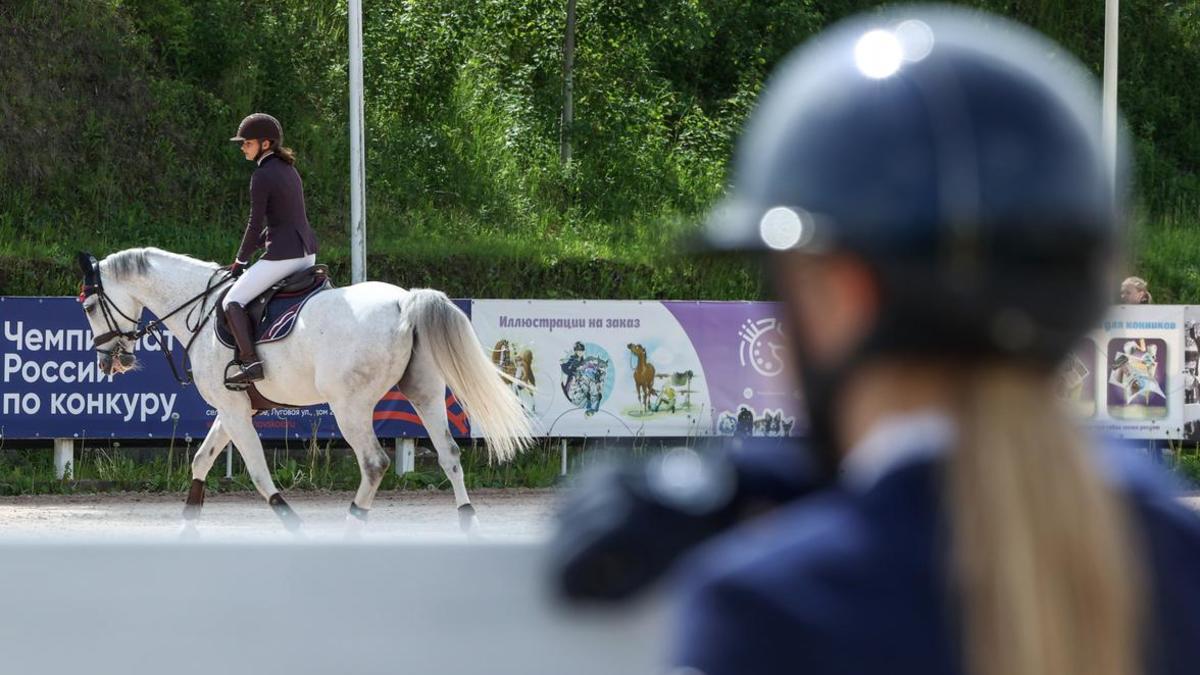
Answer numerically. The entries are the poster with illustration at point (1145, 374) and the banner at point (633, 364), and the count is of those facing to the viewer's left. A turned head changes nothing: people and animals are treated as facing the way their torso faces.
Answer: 0

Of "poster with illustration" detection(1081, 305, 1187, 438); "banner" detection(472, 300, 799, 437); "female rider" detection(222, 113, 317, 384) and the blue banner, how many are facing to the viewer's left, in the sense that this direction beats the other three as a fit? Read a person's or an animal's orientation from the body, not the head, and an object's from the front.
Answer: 1

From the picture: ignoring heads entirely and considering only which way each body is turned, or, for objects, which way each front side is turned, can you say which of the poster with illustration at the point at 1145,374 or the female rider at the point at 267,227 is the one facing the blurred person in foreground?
the poster with illustration

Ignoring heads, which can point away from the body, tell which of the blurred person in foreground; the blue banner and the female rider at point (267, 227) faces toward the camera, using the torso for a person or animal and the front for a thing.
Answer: the blue banner

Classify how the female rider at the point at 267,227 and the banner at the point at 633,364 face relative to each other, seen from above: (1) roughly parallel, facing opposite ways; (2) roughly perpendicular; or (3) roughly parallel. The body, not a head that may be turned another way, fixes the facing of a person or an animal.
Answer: roughly perpendicular

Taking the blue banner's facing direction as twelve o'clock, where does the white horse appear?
The white horse is roughly at 11 o'clock from the blue banner.

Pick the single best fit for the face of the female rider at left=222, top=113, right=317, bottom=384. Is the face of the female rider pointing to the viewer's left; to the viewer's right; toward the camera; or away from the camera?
to the viewer's left

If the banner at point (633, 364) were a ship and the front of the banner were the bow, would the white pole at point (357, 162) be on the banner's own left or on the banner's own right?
on the banner's own right

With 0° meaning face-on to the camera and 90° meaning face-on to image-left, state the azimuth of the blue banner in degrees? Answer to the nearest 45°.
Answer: approximately 0°

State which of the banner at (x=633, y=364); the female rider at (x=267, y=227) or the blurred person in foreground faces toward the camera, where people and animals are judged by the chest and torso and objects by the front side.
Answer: the banner

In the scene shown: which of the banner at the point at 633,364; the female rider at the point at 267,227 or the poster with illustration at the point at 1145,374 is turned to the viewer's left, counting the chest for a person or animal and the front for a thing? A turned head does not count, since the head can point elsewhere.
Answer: the female rider

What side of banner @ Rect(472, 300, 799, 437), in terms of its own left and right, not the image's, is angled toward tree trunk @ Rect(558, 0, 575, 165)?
back

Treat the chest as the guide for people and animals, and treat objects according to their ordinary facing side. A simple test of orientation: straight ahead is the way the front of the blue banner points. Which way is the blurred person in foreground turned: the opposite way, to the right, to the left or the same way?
the opposite way

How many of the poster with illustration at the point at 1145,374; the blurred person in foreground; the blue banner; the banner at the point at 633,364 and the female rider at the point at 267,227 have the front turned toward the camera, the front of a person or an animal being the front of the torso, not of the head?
3

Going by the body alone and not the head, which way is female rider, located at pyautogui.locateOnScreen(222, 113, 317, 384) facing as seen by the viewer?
to the viewer's left

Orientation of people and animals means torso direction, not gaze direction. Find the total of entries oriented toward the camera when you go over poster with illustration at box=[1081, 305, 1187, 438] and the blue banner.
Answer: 2

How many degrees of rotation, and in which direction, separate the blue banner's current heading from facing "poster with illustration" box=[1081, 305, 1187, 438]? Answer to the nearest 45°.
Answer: approximately 90° to its left

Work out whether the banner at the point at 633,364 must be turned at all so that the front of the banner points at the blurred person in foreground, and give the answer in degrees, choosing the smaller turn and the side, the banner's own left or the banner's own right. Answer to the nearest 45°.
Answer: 0° — it already faces them
